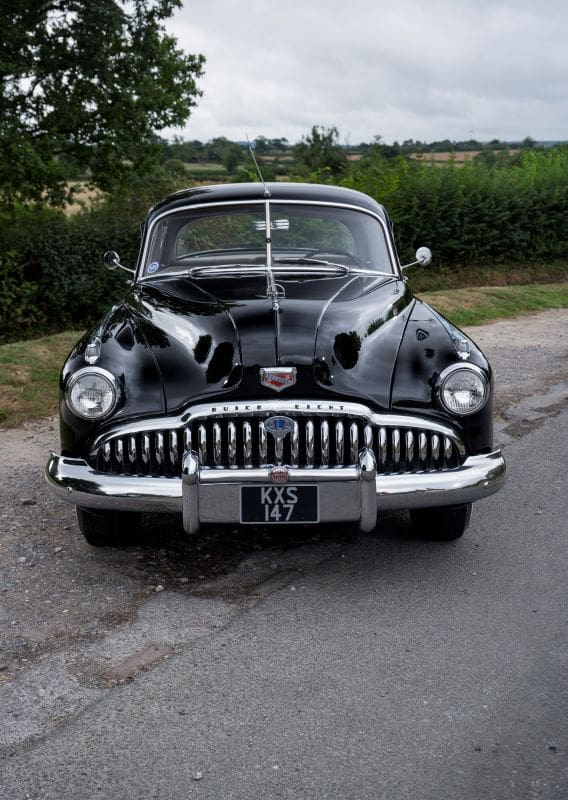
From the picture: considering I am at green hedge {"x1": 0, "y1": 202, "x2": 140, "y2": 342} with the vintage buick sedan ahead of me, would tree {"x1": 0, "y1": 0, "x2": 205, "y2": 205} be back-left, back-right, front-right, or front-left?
back-left

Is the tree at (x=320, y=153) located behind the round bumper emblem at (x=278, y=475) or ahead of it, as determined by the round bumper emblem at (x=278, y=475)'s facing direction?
behind

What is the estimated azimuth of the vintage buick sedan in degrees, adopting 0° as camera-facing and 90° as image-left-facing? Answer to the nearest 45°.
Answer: approximately 0°

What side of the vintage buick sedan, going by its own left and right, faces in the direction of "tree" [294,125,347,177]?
back

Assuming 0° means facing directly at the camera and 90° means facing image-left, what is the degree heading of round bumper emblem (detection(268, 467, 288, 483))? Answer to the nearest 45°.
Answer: approximately 0°

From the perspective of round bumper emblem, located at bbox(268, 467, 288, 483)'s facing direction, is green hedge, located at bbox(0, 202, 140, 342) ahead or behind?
behind

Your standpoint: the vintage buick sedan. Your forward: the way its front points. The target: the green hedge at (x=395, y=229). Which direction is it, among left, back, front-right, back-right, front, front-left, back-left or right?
back

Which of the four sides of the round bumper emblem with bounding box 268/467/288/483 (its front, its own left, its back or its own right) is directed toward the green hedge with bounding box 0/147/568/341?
back
